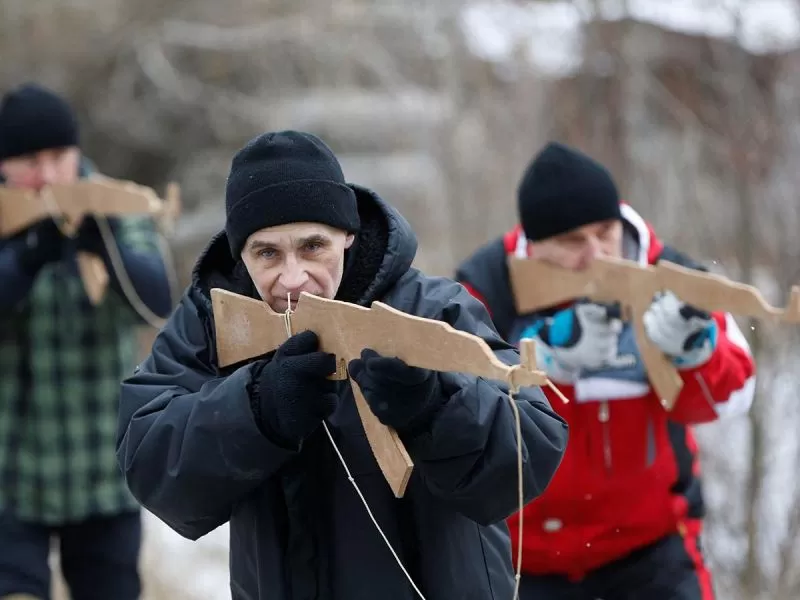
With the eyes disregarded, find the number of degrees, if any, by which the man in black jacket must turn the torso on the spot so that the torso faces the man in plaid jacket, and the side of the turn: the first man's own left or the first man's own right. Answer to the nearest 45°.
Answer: approximately 135° to the first man's own right

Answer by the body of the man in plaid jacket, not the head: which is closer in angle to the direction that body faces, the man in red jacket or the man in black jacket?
the man in black jacket

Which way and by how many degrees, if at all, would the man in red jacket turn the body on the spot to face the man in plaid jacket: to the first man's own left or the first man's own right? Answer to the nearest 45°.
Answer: approximately 90° to the first man's own right

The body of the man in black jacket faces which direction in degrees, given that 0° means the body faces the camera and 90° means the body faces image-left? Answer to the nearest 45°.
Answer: approximately 0°

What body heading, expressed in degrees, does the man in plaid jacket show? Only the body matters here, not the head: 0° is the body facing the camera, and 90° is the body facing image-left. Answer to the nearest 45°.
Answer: approximately 0°

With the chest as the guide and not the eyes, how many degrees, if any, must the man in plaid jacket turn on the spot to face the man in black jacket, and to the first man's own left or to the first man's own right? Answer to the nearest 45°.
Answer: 0° — they already face them

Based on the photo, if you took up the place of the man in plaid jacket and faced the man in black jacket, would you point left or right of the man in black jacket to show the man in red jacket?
left
